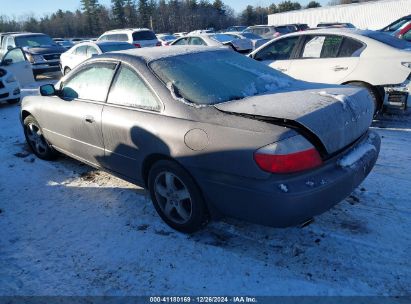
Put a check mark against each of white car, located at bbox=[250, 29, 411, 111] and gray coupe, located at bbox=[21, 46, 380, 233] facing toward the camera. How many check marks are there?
0

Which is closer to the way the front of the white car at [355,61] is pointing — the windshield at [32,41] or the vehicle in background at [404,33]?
the windshield

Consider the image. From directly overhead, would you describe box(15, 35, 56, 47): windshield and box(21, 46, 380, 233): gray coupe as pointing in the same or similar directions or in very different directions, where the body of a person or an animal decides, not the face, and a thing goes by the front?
very different directions

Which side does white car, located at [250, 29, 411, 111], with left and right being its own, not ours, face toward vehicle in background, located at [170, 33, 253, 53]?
front

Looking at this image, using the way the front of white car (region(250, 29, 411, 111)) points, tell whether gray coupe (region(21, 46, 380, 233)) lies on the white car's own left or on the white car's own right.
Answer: on the white car's own left

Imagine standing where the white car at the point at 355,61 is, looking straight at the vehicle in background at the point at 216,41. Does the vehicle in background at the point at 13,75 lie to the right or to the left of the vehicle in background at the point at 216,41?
left

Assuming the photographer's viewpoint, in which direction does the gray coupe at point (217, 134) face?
facing away from the viewer and to the left of the viewer

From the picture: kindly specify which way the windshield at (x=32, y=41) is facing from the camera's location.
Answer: facing the viewer and to the right of the viewer

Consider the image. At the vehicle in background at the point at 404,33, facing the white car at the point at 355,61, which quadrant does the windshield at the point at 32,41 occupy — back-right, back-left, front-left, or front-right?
front-right

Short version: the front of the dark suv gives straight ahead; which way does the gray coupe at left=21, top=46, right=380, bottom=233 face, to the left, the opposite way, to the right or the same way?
the opposite way

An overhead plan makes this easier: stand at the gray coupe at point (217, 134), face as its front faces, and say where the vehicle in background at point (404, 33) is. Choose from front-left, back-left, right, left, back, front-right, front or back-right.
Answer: right

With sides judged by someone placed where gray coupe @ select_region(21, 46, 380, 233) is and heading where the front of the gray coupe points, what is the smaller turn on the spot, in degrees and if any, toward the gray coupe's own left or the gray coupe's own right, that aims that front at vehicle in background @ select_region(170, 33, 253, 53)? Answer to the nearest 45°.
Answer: approximately 45° to the gray coupe's own right

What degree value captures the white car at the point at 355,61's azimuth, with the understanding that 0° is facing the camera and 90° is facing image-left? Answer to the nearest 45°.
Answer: approximately 135°
